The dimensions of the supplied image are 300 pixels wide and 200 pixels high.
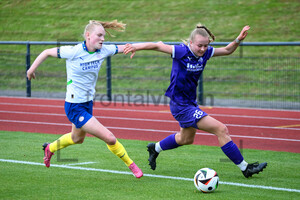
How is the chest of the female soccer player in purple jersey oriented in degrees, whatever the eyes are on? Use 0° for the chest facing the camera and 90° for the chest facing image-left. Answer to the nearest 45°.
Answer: approximately 315°

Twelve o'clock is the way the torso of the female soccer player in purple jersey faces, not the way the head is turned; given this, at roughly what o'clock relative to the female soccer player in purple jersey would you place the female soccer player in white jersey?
The female soccer player in white jersey is roughly at 4 o'clock from the female soccer player in purple jersey.

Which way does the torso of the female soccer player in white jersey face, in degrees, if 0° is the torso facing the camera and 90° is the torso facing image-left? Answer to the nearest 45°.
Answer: approximately 315°

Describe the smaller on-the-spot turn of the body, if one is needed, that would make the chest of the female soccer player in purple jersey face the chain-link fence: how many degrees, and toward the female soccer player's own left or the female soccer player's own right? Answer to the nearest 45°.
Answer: approximately 135° to the female soccer player's own left

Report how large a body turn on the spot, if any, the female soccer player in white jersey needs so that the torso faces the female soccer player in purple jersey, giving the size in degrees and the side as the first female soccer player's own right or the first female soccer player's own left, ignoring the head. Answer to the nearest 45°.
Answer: approximately 45° to the first female soccer player's own left
